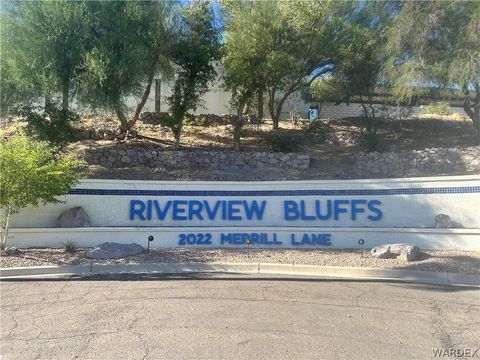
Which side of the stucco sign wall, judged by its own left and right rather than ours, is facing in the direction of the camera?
front

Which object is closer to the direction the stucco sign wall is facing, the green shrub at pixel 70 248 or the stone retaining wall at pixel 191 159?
the green shrub

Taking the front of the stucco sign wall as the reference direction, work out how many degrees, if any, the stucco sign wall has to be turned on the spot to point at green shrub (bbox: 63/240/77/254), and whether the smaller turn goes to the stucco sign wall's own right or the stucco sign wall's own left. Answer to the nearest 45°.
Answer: approximately 90° to the stucco sign wall's own right

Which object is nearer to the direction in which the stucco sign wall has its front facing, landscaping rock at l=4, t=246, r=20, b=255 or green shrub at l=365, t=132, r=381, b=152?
the landscaping rock

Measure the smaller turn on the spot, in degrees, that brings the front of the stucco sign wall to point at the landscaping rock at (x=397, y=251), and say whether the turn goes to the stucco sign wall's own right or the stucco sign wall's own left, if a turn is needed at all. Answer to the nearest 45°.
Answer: approximately 45° to the stucco sign wall's own left

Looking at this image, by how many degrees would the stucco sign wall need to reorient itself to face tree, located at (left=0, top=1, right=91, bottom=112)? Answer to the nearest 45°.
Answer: approximately 90° to its right

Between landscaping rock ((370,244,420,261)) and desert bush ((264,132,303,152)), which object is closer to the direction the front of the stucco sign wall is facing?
the landscaping rock

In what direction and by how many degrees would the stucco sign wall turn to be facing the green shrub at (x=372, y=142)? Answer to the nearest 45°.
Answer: approximately 135° to its left

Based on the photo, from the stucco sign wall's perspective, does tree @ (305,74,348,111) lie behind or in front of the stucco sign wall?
behind

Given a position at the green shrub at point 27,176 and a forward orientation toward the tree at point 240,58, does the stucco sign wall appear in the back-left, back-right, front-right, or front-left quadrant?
front-right

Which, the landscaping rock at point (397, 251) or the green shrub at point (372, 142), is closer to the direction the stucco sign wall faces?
the landscaping rock

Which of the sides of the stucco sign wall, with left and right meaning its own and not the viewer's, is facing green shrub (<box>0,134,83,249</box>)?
right
